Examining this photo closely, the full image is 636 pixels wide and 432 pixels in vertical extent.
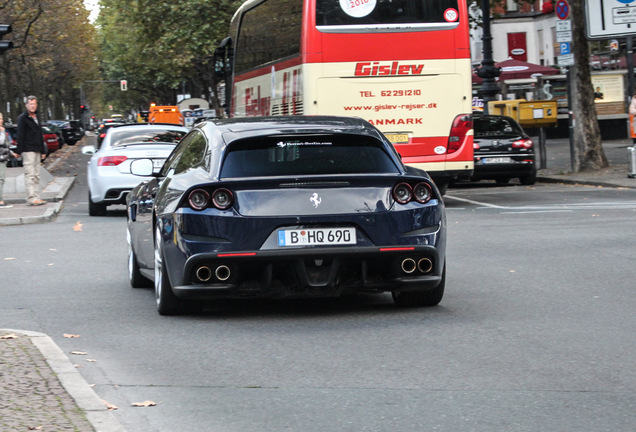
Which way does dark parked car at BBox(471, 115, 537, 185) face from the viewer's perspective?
away from the camera

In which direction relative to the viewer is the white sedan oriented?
away from the camera

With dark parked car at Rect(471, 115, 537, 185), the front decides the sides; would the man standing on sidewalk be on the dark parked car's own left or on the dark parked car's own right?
on the dark parked car's own left

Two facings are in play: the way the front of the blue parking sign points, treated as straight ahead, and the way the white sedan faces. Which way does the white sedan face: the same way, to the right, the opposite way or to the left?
the opposite way

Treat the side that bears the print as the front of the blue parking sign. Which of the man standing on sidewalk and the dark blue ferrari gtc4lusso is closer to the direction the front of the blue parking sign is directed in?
the dark blue ferrari gtc4lusso

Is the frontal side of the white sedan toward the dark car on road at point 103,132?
yes

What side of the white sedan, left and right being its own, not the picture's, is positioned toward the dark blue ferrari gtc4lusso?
back

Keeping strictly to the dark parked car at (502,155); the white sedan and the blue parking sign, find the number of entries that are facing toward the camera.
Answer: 1

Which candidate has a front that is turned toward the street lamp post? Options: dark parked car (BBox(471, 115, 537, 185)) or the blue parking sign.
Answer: the dark parked car

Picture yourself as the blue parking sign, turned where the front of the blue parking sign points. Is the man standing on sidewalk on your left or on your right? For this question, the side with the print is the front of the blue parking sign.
on your right
